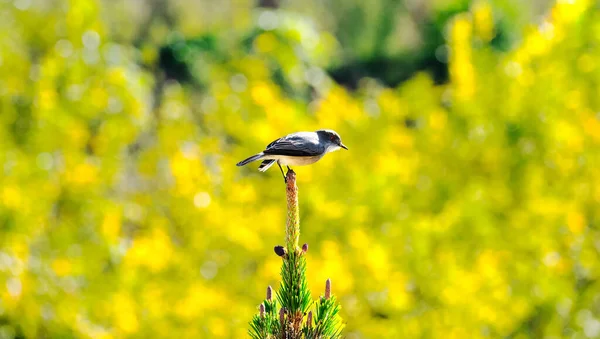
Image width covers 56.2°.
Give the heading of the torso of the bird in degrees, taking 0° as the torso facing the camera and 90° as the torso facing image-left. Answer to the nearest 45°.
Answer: approximately 270°
